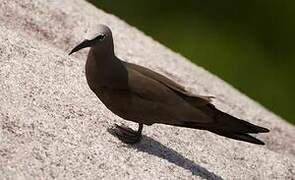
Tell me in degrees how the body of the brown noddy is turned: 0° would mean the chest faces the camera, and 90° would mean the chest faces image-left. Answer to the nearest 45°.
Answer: approximately 90°
